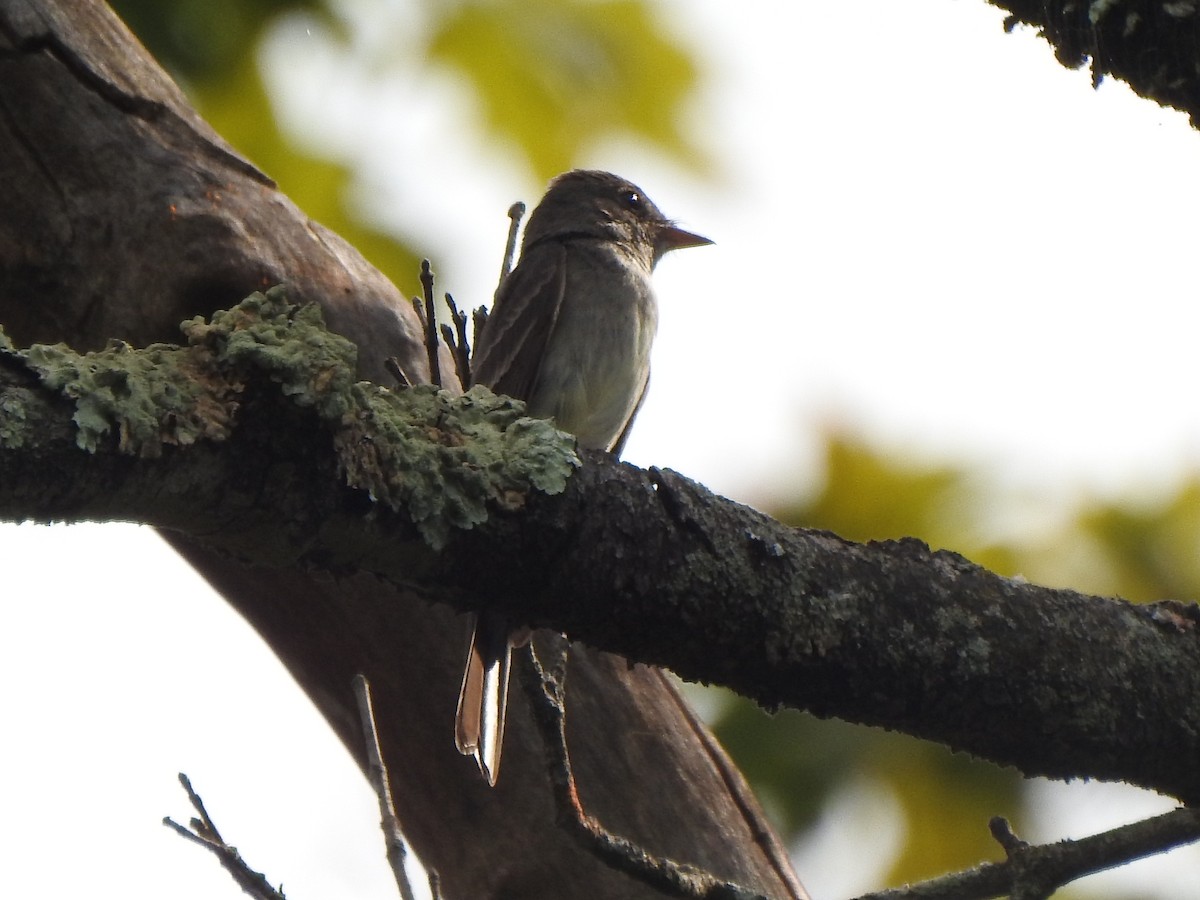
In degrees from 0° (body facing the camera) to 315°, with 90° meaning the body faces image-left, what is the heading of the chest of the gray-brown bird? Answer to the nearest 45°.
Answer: approximately 315°
